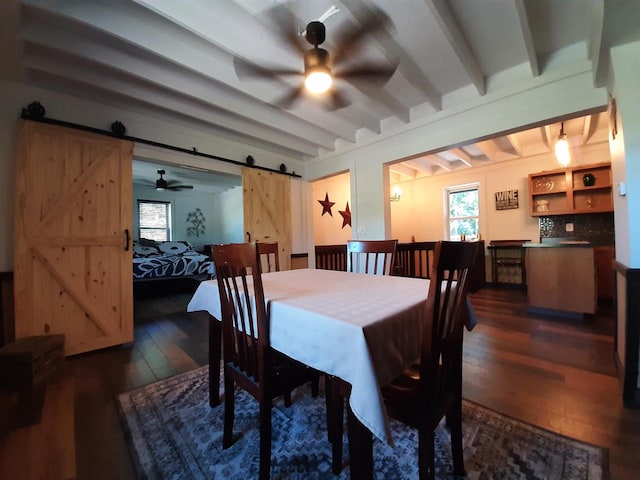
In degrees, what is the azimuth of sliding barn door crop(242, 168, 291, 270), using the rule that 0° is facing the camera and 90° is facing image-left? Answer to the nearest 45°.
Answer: approximately 315°

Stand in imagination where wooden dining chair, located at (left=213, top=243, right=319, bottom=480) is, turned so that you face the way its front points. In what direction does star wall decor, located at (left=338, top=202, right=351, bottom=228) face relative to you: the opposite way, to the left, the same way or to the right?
the opposite way

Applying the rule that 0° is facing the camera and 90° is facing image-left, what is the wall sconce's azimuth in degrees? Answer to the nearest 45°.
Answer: approximately 45°

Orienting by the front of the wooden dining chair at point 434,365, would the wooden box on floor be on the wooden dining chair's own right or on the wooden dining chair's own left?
on the wooden dining chair's own left

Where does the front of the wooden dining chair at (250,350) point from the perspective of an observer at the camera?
facing away from the viewer and to the right of the viewer

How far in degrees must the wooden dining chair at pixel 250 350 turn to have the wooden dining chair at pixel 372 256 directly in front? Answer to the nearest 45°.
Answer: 0° — it already faces it

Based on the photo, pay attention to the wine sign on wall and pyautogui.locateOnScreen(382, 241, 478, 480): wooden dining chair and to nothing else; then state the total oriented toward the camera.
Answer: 1
